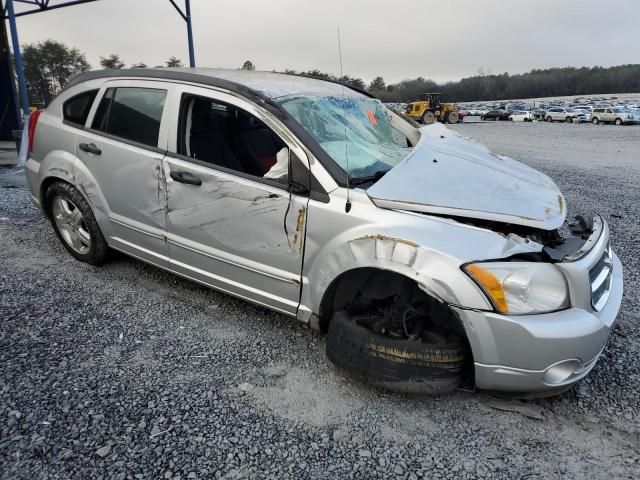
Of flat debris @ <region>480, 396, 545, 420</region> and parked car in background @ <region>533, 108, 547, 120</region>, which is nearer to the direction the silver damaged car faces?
the flat debris

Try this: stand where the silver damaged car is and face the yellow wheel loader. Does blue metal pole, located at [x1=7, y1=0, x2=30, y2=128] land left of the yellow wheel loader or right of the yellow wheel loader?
left

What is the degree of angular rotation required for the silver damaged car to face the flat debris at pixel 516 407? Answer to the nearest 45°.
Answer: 0° — it already faces it

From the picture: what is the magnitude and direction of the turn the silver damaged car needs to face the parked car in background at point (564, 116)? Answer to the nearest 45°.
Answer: approximately 90° to its left

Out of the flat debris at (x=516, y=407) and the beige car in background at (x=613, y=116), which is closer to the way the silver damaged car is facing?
the flat debris

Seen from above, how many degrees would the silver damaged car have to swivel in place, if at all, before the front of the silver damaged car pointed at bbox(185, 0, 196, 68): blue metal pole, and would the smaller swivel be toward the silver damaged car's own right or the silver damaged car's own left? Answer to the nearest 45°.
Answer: approximately 135° to the silver damaged car's own left

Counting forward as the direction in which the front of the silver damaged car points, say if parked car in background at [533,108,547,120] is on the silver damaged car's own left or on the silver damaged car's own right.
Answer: on the silver damaged car's own left

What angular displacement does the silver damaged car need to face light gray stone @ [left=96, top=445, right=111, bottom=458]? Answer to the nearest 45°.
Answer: approximately 90° to its right

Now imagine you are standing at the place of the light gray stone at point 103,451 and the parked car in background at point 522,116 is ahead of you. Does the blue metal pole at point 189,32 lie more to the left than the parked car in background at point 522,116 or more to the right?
left

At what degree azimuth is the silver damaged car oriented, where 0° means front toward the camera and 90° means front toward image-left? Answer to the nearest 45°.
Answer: approximately 315°

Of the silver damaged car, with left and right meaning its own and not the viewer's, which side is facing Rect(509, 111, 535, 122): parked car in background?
left
